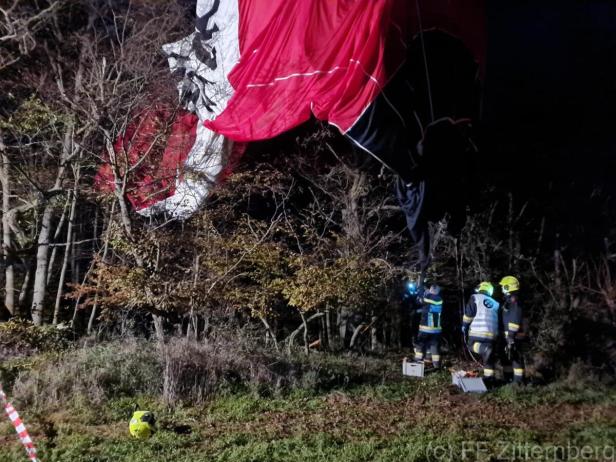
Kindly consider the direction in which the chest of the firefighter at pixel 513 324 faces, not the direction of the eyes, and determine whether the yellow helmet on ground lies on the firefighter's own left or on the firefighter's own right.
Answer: on the firefighter's own left

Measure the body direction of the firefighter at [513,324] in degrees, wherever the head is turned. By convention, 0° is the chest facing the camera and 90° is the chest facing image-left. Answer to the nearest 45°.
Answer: approximately 90°

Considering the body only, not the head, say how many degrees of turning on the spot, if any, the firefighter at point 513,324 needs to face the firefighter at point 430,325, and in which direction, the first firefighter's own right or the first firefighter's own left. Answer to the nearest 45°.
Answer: approximately 45° to the first firefighter's own right
